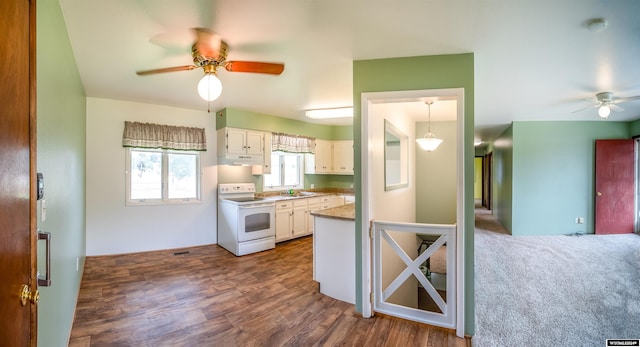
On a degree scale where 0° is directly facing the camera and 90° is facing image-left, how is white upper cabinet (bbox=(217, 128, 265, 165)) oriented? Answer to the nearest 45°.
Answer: approximately 315°

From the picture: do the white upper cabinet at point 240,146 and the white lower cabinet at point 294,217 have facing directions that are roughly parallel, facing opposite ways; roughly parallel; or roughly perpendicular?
roughly parallel

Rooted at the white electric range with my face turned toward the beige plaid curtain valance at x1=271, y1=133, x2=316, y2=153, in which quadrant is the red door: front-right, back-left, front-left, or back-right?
front-right

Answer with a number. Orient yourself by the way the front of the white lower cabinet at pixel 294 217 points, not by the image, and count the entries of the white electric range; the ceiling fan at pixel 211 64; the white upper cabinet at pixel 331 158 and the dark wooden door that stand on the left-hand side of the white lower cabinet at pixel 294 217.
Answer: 1

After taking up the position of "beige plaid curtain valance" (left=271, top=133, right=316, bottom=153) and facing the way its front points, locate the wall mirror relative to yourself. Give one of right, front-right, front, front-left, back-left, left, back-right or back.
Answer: front

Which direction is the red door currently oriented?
toward the camera

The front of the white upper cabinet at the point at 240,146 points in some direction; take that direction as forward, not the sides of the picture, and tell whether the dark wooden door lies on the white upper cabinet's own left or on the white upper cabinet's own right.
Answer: on the white upper cabinet's own right

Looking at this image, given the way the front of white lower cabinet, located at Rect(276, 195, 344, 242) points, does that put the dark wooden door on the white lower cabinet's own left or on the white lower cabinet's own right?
on the white lower cabinet's own right

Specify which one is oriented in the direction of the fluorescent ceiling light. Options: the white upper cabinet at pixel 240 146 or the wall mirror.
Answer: the white upper cabinet

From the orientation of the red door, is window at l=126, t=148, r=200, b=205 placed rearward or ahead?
ahead

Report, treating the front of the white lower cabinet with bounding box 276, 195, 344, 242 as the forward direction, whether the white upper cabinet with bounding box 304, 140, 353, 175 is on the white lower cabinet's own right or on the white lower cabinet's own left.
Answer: on the white lower cabinet's own left

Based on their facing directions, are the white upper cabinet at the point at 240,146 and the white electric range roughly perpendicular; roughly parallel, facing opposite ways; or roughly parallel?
roughly parallel

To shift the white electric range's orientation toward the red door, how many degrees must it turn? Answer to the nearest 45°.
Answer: approximately 45° to its left

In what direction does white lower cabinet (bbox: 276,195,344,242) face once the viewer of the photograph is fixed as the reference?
facing the viewer and to the right of the viewer
